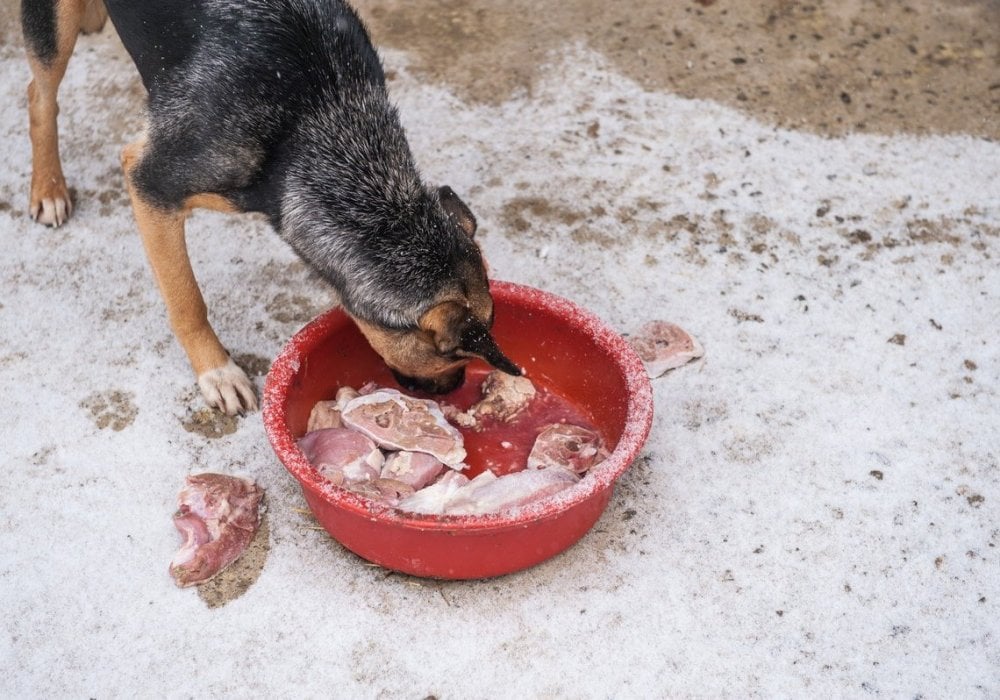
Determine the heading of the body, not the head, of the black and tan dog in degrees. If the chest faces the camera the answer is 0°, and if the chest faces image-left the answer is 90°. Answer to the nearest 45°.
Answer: approximately 315°

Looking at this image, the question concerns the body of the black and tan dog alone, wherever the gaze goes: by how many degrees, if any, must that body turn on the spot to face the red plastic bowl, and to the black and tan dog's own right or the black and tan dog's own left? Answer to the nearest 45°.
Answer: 0° — it already faces it
